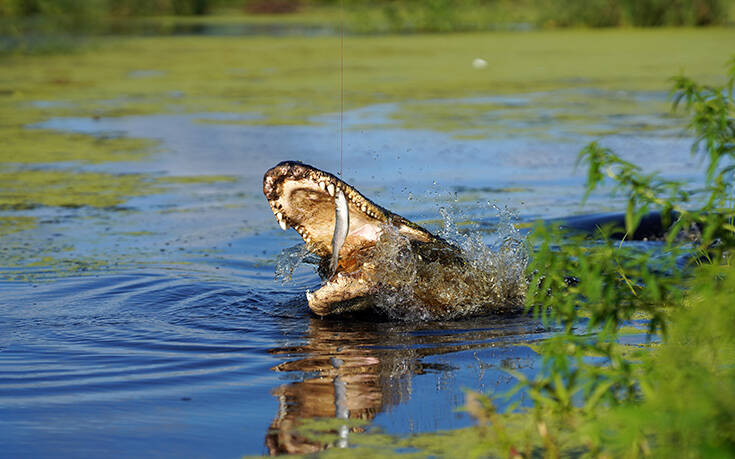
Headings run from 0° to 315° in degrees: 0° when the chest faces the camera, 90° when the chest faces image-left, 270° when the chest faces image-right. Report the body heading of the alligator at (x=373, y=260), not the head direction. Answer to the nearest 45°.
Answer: approximately 45°
